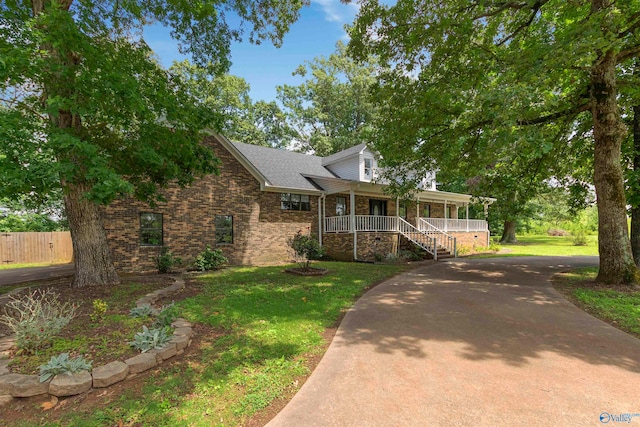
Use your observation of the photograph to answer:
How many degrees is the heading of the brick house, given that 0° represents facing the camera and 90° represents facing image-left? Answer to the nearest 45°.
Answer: approximately 315°

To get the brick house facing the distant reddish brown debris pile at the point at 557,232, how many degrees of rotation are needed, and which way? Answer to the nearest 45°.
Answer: approximately 90° to its left

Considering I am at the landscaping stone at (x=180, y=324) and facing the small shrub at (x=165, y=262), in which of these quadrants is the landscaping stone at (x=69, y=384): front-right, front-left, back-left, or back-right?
back-left

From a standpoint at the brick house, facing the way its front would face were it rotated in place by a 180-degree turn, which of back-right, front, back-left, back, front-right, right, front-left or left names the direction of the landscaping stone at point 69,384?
back-left

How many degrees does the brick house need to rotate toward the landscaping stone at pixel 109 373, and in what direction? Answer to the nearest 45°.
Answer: approximately 45° to its right

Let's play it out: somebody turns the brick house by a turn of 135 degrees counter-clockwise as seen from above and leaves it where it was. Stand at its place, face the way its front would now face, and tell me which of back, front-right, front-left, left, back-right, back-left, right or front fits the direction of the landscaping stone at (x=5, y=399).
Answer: back

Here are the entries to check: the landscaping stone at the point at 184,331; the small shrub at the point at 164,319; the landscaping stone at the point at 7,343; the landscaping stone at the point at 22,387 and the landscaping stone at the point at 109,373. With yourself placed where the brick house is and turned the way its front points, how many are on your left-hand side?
0

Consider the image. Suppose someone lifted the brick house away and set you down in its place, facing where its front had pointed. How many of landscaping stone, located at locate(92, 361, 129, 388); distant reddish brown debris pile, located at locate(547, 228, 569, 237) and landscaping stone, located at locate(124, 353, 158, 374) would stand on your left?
1

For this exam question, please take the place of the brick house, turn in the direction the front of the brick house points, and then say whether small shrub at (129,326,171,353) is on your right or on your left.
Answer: on your right

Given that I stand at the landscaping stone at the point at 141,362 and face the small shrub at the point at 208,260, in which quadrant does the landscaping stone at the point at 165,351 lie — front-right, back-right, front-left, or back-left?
front-right

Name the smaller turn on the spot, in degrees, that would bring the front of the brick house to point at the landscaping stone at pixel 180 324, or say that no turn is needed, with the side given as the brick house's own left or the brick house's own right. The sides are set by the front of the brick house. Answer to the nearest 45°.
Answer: approximately 45° to the brick house's own right

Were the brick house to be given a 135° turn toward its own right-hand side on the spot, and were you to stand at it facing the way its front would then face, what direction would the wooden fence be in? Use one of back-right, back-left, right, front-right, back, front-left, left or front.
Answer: front

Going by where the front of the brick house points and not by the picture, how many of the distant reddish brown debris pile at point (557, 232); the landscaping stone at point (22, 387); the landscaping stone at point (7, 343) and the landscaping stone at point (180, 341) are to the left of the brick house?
1
